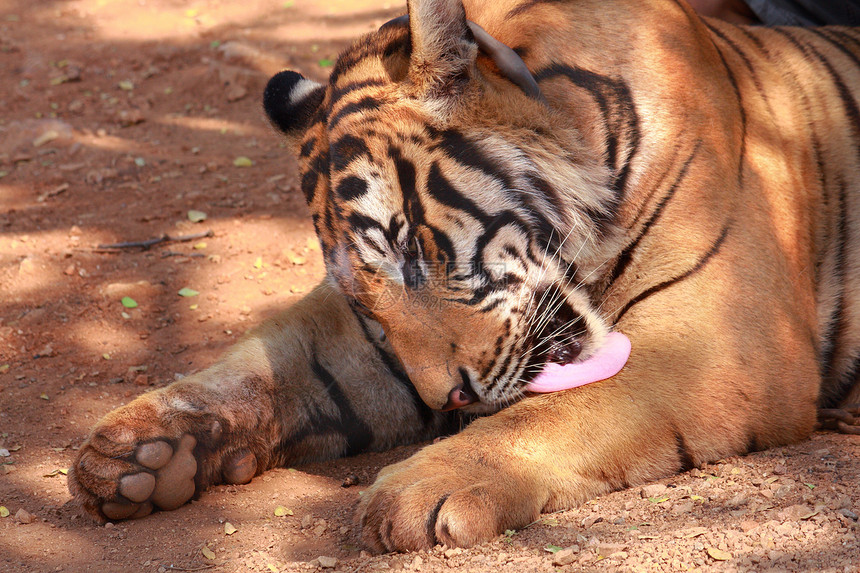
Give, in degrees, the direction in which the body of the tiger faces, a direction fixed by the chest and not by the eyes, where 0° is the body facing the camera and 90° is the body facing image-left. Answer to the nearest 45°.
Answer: approximately 45°

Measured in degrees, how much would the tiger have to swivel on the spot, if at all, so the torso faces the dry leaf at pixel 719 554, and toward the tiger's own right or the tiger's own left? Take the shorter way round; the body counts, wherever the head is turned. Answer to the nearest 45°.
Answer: approximately 90° to the tiger's own left

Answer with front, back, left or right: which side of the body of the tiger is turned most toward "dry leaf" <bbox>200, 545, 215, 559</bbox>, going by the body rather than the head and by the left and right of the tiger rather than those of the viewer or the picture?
front

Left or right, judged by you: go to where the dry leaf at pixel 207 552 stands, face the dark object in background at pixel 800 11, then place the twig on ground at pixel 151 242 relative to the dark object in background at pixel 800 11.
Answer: left

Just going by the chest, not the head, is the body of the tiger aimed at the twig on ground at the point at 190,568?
yes

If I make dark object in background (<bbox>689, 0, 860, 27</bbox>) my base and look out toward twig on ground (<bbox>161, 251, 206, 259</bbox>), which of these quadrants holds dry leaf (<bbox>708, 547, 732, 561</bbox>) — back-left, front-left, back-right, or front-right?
front-left

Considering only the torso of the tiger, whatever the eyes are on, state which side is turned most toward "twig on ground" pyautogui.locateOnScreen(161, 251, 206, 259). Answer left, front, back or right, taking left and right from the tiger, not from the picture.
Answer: right

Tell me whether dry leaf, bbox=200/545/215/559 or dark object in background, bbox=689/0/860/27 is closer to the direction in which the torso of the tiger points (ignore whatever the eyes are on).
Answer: the dry leaf

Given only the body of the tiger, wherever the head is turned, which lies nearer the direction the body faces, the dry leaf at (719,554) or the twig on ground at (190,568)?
the twig on ground

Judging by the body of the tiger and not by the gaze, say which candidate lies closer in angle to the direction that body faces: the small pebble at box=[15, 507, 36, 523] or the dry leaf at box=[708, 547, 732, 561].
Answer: the small pebble

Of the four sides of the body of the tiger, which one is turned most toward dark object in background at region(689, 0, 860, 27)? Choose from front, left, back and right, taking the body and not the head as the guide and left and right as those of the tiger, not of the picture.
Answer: back

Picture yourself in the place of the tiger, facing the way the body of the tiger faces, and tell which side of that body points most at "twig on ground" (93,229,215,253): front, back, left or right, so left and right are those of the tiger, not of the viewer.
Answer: right

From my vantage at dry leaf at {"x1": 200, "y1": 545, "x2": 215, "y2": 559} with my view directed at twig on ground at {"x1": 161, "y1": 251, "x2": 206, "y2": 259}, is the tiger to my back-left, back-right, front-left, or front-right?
front-right

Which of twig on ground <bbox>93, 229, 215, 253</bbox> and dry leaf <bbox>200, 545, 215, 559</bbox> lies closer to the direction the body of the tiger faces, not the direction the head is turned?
the dry leaf
